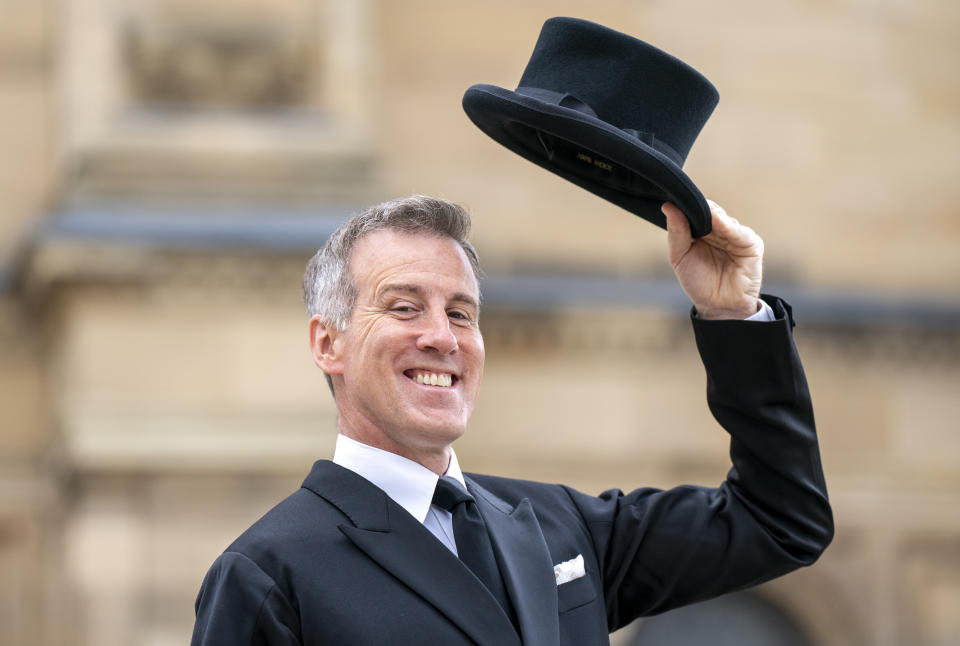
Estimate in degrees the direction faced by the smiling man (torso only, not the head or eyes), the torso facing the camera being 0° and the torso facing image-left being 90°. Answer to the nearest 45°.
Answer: approximately 315°
